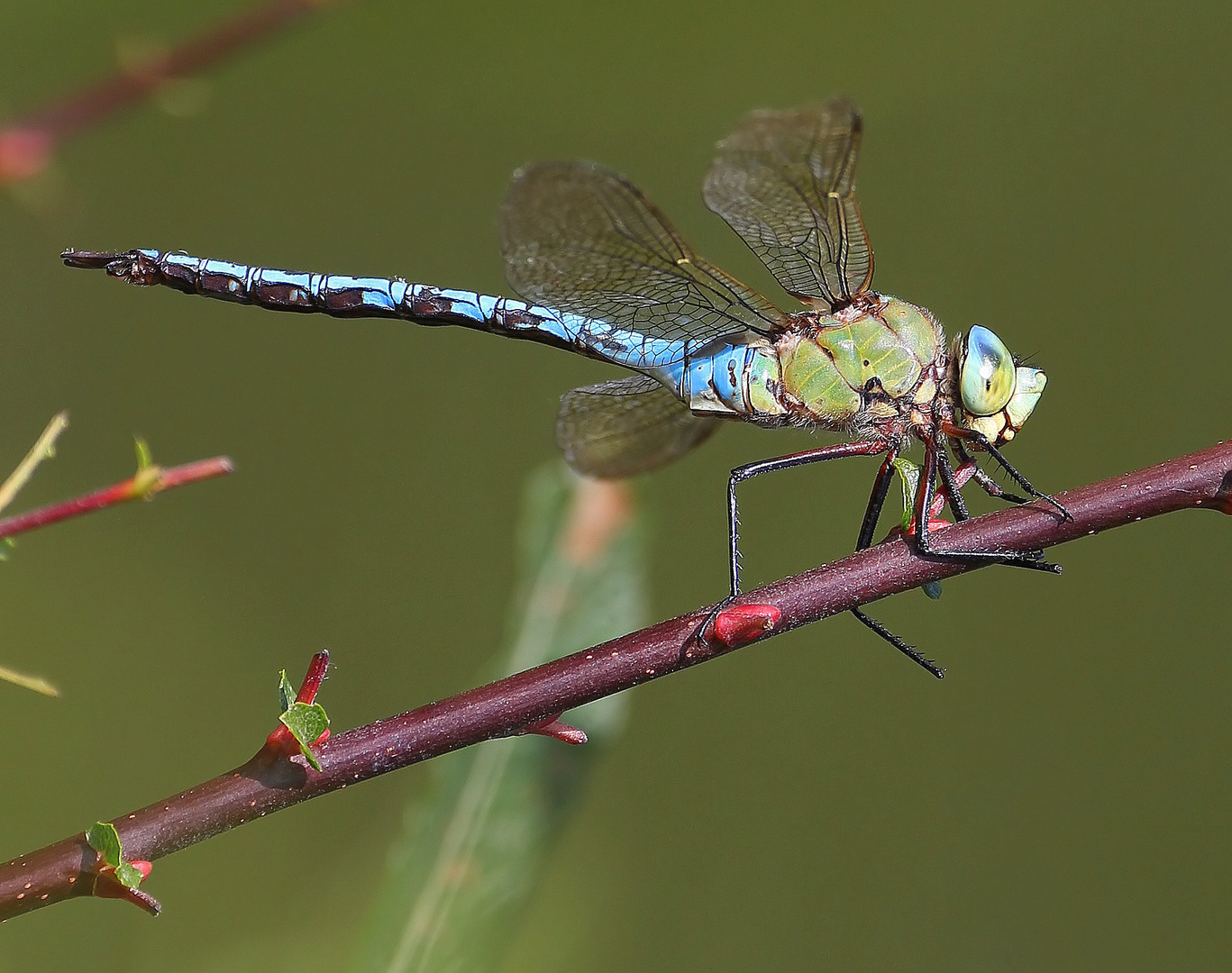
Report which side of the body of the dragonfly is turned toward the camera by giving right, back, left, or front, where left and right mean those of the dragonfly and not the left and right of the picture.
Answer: right
